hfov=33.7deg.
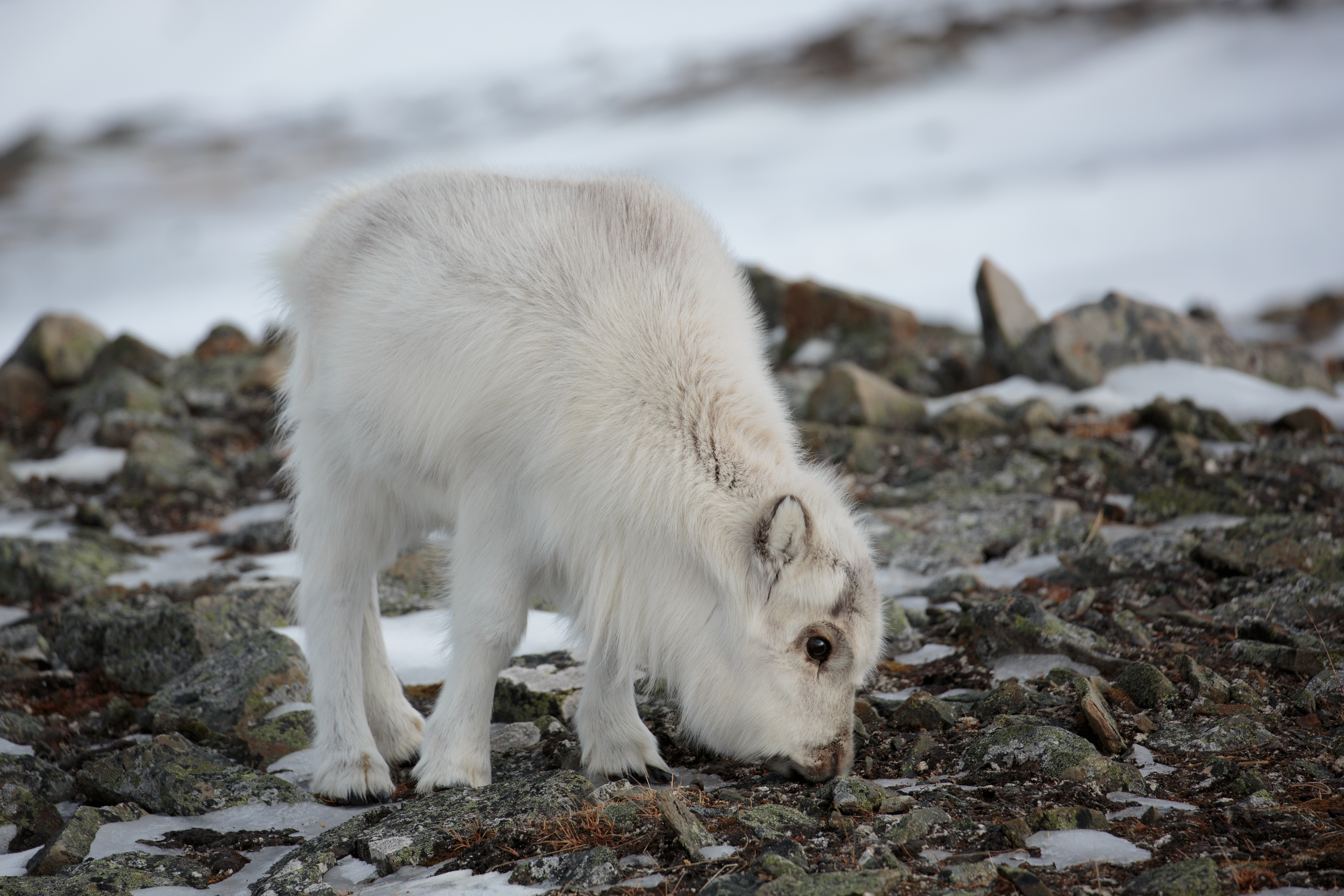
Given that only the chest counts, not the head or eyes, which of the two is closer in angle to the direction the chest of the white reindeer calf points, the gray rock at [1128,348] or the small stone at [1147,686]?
the small stone

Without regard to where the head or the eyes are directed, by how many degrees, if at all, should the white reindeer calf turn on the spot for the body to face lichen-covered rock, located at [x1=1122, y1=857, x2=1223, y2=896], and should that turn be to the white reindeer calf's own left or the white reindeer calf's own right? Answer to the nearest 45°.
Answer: approximately 45° to the white reindeer calf's own right

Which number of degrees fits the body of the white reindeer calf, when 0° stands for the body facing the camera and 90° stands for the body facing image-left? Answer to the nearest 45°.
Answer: approximately 270°

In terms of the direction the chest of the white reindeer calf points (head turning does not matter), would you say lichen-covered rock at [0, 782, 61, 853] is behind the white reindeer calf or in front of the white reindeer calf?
behind

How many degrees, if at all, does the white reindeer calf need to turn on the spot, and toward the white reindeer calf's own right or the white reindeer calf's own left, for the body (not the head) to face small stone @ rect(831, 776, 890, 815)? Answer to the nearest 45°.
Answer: approximately 45° to the white reindeer calf's own right

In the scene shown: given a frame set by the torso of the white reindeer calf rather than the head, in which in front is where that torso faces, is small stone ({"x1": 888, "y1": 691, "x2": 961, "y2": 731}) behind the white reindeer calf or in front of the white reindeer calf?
in front

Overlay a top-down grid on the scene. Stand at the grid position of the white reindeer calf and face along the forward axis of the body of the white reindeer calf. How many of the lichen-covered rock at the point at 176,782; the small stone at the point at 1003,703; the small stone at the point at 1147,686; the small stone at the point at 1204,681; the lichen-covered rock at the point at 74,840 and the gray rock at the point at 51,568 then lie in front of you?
3

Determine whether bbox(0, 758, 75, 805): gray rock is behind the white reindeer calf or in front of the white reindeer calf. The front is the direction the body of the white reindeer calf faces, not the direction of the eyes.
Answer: behind

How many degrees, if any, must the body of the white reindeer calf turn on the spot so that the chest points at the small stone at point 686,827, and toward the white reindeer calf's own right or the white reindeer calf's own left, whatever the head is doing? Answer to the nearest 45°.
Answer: approximately 90° to the white reindeer calf's own right

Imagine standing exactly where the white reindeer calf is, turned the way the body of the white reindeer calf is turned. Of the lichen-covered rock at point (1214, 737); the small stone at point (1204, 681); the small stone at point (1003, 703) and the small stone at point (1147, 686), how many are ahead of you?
4
